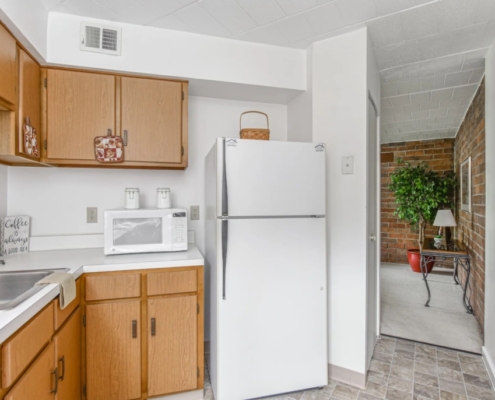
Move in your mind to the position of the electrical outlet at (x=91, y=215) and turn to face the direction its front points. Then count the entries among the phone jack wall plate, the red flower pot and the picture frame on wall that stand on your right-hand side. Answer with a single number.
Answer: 0

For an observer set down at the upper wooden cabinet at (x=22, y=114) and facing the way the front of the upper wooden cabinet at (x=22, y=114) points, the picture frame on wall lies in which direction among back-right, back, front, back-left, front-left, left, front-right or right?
front-left

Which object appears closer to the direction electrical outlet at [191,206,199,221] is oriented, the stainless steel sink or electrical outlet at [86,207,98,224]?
the stainless steel sink

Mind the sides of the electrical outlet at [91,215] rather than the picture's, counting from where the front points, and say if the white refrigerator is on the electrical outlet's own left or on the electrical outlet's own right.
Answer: on the electrical outlet's own left

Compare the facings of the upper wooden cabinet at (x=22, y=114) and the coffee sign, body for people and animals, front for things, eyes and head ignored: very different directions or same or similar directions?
same or similar directions

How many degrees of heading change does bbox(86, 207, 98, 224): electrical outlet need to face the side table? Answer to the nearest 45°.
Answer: approximately 90° to its left

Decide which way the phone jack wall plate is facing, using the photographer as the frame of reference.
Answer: facing the viewer

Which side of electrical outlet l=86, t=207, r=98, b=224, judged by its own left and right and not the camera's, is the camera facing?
front

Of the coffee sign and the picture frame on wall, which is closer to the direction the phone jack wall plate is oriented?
the coffee sign

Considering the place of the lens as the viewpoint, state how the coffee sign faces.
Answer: facing the viewer and to the right of the viewer

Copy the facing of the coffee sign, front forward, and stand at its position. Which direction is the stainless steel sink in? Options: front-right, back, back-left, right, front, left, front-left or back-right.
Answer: front-right

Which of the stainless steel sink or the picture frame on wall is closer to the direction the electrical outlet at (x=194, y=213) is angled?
the stainless steel sink

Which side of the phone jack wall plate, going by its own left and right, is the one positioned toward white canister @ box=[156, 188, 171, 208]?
right

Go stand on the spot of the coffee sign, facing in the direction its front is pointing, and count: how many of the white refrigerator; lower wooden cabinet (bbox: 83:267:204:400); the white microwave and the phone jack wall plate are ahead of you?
4

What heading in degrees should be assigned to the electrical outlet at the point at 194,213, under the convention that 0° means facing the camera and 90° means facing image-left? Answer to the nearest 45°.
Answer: approximately 0°

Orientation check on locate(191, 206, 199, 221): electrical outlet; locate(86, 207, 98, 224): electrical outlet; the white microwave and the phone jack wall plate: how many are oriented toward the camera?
4

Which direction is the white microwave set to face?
toward the camera

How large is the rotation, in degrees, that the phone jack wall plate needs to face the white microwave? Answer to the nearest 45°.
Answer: approximately 90° to its right

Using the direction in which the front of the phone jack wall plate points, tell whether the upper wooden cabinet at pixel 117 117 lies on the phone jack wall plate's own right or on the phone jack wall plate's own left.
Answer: on the phone jack wall plate's own right
